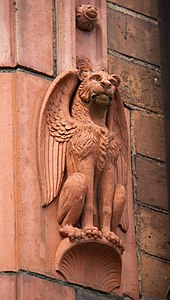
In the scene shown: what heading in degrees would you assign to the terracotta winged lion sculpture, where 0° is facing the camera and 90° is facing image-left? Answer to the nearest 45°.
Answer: approximately 315°
